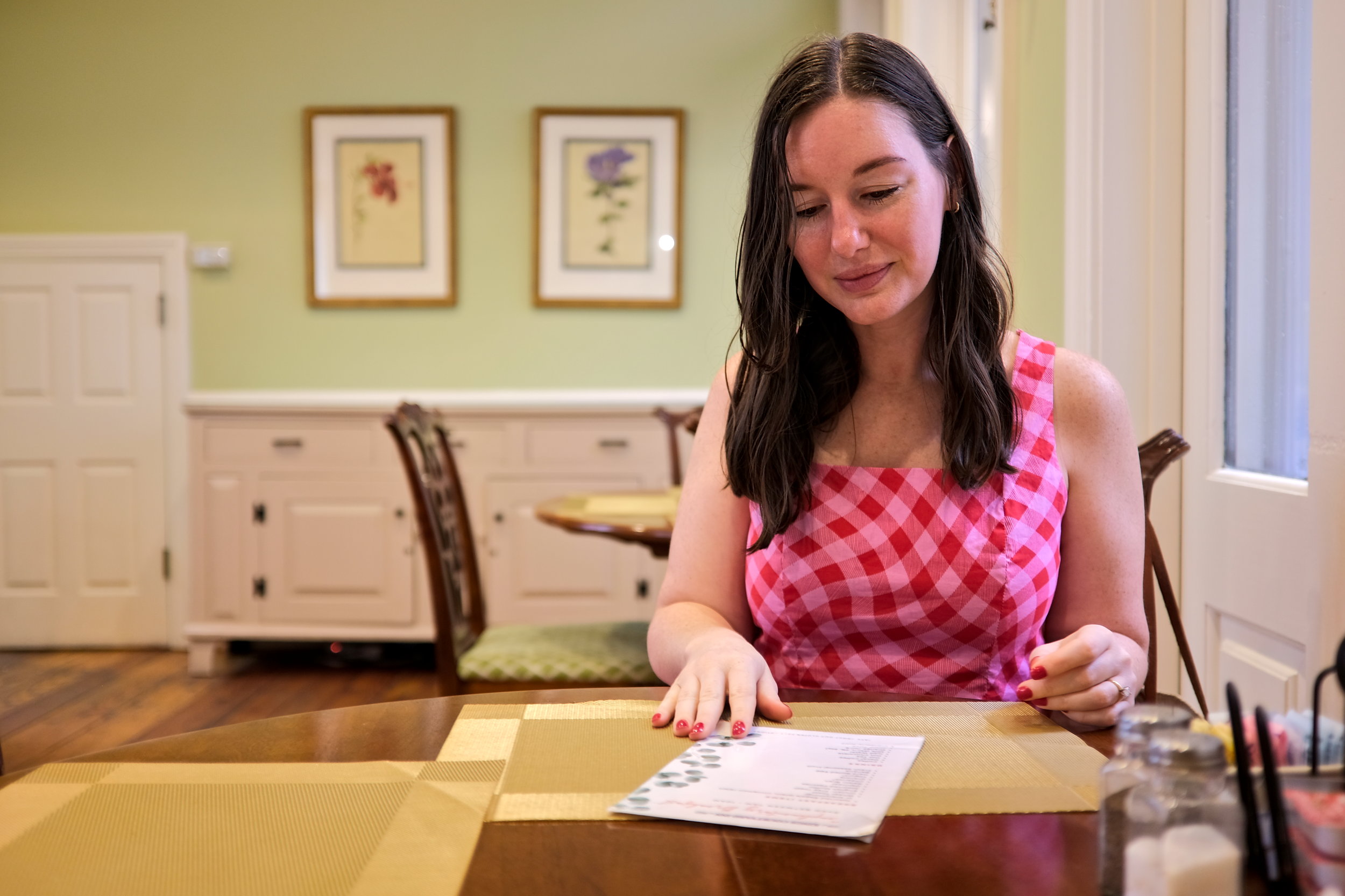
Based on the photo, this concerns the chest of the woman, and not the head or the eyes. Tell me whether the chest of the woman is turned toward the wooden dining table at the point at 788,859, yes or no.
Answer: yes

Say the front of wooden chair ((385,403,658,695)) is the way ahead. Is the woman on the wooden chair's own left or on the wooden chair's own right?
on the wooden chair's own right

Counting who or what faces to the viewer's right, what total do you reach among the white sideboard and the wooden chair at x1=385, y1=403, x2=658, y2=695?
1

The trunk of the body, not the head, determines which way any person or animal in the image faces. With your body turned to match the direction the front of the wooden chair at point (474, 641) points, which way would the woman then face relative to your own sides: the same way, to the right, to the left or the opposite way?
to the right

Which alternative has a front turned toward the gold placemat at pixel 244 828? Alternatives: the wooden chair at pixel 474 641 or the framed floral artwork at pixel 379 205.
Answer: the framed floral artwork

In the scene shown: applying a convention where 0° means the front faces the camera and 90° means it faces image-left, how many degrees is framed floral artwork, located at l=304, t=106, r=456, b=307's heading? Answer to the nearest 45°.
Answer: approximately 0°

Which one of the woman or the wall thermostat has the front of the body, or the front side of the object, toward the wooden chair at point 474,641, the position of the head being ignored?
the wall thermostat
